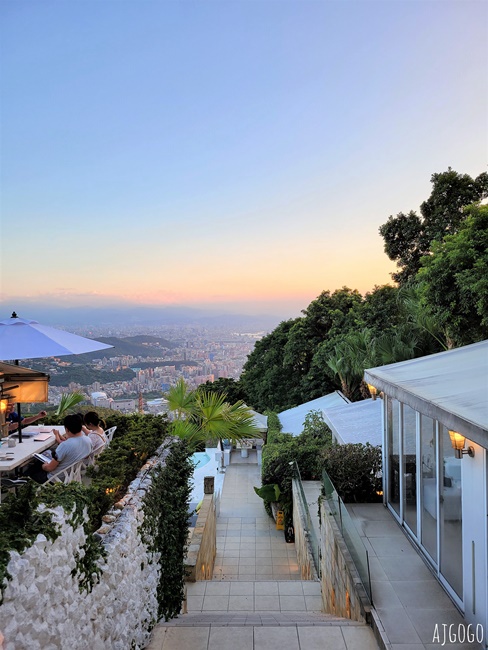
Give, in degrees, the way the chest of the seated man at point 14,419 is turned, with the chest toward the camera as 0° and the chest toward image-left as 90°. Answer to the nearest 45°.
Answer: approximately 270°
